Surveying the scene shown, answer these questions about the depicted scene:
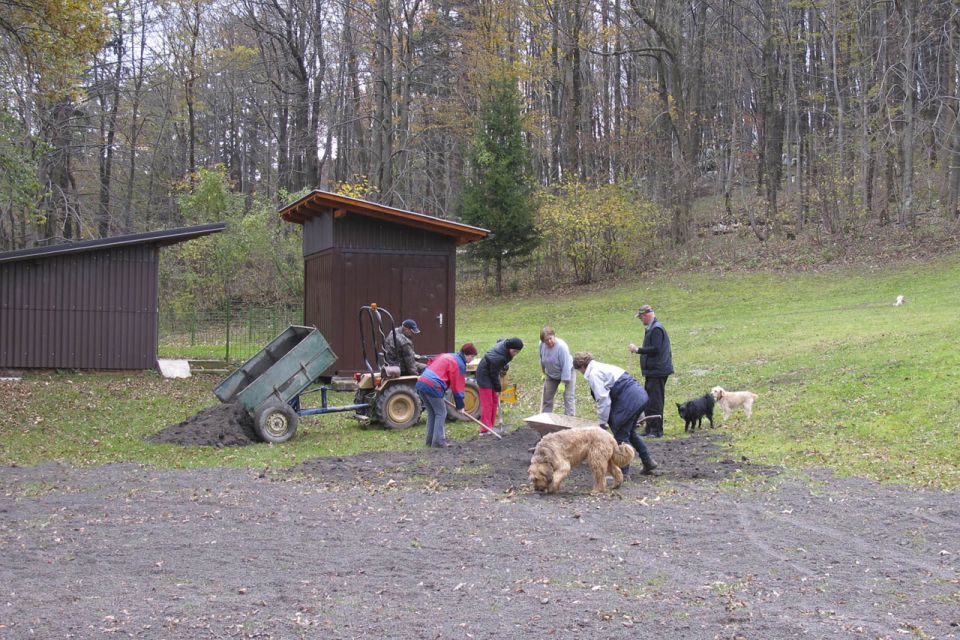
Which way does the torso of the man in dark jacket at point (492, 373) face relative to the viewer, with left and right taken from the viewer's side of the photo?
facing to the right of the viewer

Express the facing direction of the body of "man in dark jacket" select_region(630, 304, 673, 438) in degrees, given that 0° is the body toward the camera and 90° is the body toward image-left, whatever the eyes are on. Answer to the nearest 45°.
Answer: approximately 90°

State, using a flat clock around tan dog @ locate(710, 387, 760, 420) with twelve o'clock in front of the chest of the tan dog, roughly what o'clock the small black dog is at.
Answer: The small black dog is roughly at 10 o'clock from the tan dog.

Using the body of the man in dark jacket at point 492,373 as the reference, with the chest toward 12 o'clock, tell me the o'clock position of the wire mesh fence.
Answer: The wire mesh fence is roughly at 8 o'clock from the man in dark jacket.

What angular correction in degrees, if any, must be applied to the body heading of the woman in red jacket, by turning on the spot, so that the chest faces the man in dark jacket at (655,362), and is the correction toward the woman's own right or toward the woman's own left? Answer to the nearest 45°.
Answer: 0° — they already face them

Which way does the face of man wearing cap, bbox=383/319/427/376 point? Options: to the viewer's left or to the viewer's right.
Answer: to the viewer's right

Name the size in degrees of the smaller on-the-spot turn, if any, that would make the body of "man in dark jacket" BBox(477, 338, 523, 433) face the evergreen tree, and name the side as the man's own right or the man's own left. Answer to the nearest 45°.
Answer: approximately 90° to the man's own left

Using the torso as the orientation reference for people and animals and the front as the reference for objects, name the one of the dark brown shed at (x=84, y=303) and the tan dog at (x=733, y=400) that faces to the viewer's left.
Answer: the tan dog
